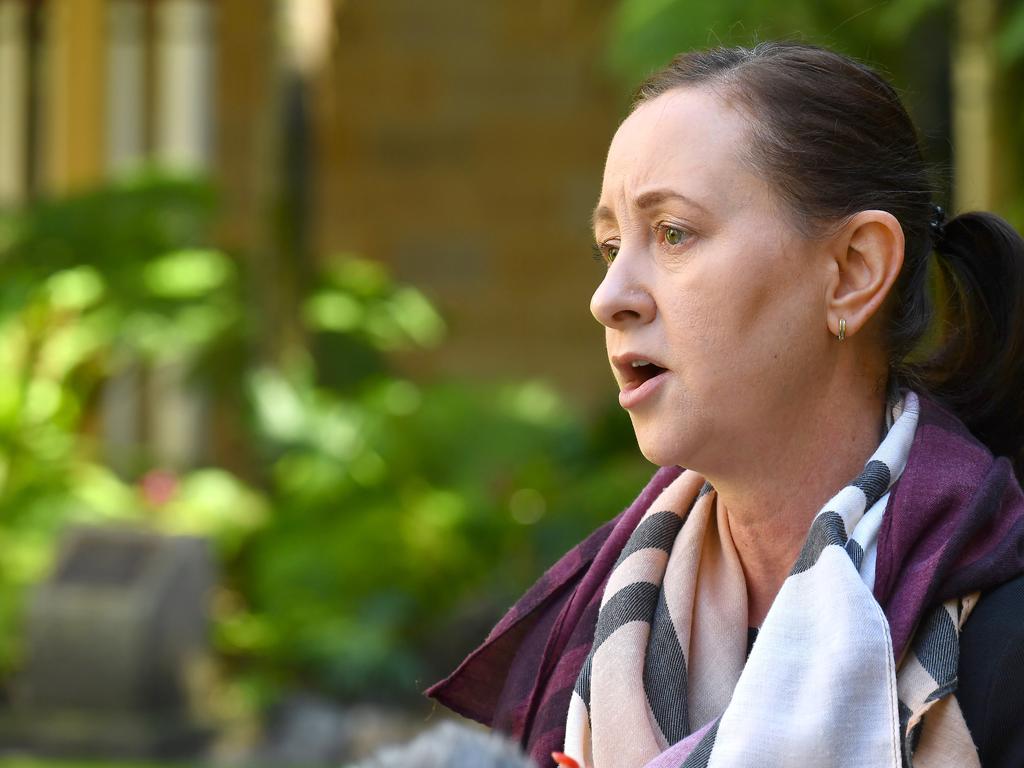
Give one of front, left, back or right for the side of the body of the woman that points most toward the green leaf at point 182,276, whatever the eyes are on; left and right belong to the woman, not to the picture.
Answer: right

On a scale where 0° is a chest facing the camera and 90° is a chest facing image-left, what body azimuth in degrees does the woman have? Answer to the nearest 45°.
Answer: approximately 45°

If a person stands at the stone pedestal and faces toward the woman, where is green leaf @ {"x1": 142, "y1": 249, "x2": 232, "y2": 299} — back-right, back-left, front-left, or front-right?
back-left

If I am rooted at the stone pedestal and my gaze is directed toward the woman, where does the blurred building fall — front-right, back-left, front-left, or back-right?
back-left

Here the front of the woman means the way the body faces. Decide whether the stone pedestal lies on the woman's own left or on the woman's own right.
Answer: on the woman's own right

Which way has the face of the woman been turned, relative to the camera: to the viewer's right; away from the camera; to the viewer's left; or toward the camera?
to the viewer's left

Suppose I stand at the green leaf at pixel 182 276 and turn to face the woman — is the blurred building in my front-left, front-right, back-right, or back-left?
back-left

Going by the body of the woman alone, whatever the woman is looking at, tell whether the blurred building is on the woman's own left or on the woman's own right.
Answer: on the woman's own right
